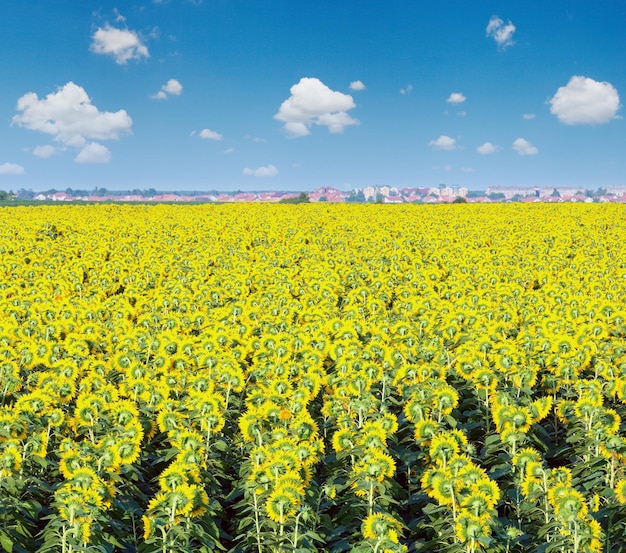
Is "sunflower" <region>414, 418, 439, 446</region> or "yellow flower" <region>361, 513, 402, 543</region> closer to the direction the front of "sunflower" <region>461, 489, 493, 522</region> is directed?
the sunflower

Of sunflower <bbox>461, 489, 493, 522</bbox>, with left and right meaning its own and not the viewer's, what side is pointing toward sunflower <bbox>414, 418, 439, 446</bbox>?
front

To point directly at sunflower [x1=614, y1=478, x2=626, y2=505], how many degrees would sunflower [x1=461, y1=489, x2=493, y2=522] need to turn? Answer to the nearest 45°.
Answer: approximately 45° to its right

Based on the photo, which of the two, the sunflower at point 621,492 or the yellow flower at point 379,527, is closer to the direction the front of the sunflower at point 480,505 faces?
the sunflower

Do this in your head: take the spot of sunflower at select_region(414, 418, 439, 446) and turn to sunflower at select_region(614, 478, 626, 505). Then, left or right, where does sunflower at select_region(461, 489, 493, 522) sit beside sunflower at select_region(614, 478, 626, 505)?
right

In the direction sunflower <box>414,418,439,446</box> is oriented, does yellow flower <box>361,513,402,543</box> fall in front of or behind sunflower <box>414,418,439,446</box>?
behind

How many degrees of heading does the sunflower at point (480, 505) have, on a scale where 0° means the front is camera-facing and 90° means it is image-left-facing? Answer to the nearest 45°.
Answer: approximately 180°

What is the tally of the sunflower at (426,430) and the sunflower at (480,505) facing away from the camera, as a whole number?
2

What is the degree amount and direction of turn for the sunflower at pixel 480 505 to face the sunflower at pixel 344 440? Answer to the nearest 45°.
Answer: approximately 45° to its left

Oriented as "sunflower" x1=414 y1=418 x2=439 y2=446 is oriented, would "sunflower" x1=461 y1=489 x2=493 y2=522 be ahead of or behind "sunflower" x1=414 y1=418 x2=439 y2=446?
behind

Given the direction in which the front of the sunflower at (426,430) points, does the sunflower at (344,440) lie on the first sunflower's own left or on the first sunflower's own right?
on the first sunflower's own left

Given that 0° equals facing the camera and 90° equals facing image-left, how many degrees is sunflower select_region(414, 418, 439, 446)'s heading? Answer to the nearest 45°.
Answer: approximately 180°

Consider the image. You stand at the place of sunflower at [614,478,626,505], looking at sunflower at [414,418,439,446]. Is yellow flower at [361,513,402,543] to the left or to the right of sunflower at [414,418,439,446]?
left
